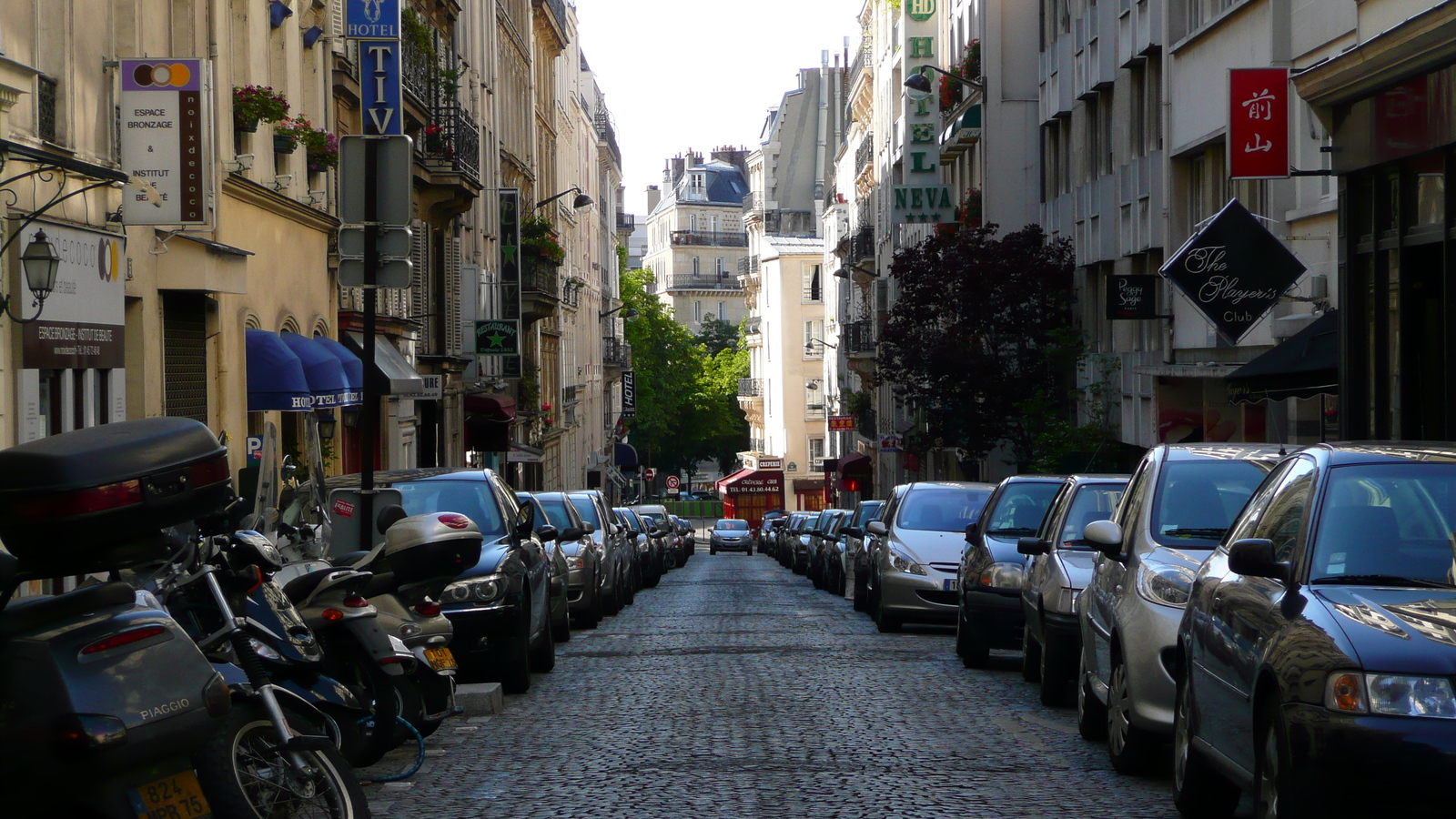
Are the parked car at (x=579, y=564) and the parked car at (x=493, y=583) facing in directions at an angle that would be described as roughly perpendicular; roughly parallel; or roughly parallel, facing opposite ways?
roughly parallel

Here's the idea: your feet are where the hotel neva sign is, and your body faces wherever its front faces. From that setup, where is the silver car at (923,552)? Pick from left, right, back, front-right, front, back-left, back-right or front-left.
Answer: front

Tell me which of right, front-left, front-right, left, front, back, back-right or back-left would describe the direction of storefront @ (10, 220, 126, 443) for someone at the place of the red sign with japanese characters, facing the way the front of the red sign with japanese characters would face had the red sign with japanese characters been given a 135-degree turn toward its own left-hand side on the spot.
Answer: back

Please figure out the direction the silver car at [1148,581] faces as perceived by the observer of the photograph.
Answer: facing the viewer

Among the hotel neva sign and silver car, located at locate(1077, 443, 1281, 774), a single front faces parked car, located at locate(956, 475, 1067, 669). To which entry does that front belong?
the hotel neva sign

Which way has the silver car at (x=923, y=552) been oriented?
toward the camera

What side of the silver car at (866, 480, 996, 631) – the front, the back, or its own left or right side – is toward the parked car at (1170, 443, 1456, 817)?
front

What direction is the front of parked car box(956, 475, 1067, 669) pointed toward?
toward the camera

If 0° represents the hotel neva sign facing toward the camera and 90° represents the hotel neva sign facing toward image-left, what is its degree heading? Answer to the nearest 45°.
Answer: approximately 0°

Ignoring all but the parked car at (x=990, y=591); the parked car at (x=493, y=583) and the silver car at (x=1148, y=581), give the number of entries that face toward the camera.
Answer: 3

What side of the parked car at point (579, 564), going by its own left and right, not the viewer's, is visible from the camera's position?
front
